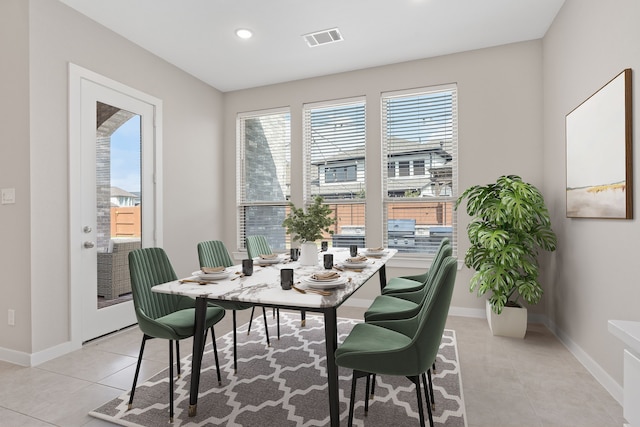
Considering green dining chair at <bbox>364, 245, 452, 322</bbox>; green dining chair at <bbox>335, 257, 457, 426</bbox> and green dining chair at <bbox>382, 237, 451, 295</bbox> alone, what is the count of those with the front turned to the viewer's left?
3

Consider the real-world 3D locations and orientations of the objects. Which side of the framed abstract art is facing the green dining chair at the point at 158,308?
front

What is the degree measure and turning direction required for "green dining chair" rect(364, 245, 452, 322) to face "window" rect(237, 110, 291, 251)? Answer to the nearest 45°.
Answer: approximately 45° to its right

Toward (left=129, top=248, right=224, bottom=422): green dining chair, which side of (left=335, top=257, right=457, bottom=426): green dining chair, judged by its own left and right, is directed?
front

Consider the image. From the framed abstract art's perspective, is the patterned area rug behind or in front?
in front

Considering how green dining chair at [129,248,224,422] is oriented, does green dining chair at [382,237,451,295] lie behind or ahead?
ahead

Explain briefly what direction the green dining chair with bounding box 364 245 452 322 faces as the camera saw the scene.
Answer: facing to the left of the viewer

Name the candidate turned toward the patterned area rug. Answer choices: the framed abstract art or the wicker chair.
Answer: the framed abstract art

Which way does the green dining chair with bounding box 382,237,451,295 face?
to the viewer's left

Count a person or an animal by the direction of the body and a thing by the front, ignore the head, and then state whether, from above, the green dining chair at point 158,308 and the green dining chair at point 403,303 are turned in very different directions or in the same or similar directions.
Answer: very different directions

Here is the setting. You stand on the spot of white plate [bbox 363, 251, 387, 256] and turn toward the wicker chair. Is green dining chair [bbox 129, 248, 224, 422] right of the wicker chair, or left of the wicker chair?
left
